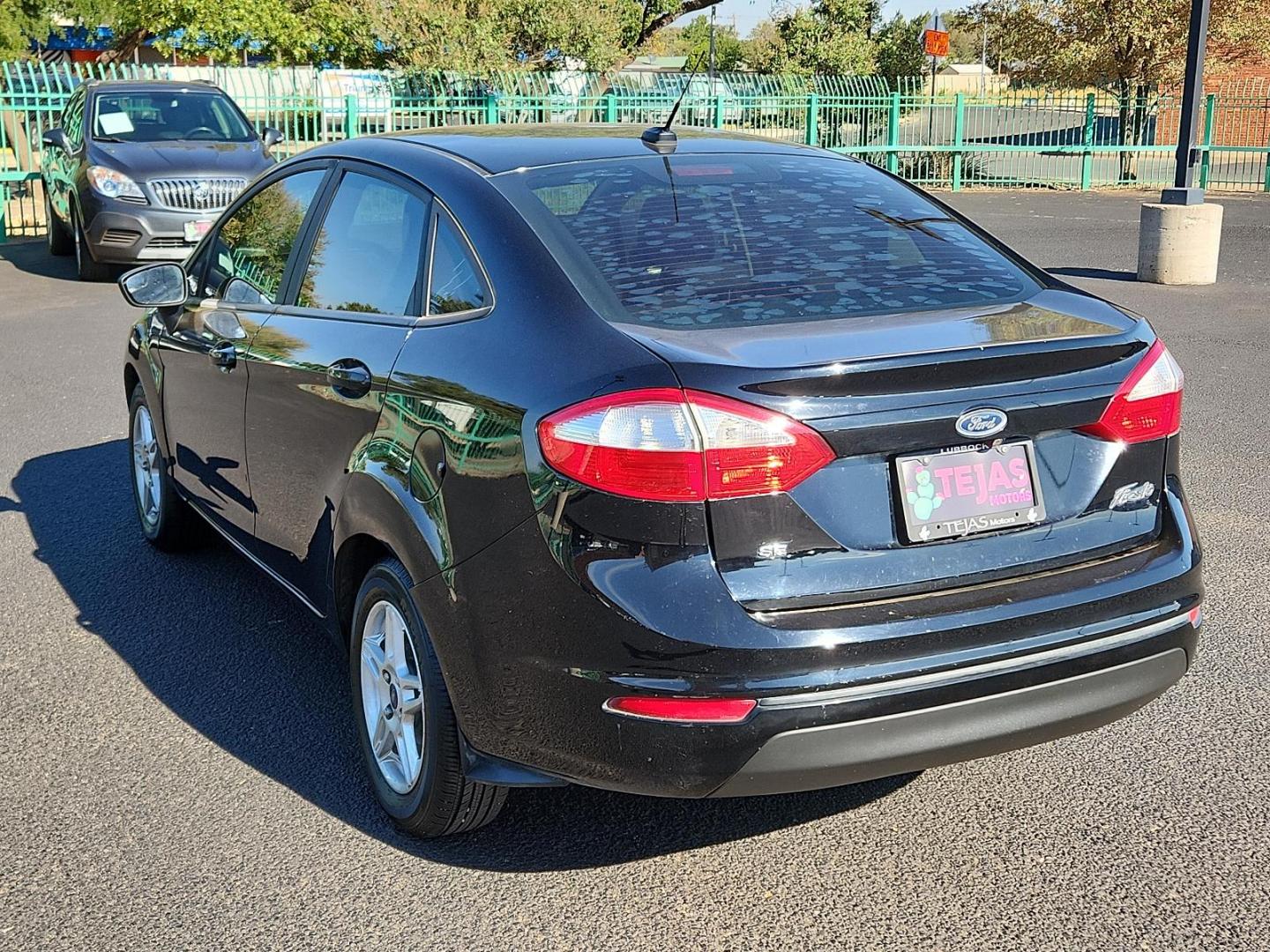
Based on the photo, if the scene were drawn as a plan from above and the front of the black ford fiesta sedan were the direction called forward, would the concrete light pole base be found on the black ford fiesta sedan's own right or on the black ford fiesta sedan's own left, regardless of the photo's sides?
on the black ford fiesta sedan's own right

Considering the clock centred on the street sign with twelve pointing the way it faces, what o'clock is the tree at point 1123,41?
The tree is roughly at 9 o'clock from the street sign.

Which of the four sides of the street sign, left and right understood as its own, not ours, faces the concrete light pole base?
front

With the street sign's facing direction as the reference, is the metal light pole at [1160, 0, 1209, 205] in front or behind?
in front

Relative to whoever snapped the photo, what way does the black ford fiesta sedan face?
facing away from the viewer and to the left of the viewer

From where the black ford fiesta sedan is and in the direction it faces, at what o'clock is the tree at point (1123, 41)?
The tree is roughly at 2 o'clock from the black ford fiesta sedan.

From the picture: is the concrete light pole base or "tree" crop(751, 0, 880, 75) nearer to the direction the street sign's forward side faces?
the concrete light pole base

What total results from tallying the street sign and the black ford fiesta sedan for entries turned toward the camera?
1

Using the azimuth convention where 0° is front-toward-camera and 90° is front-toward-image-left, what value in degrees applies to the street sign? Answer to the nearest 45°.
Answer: approximately 0°

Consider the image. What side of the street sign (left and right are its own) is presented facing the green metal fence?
front
